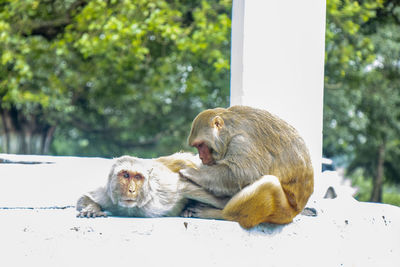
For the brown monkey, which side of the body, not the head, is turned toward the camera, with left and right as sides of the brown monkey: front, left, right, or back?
left

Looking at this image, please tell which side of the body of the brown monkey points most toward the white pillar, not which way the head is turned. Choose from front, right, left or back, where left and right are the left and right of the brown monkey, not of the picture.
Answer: right
